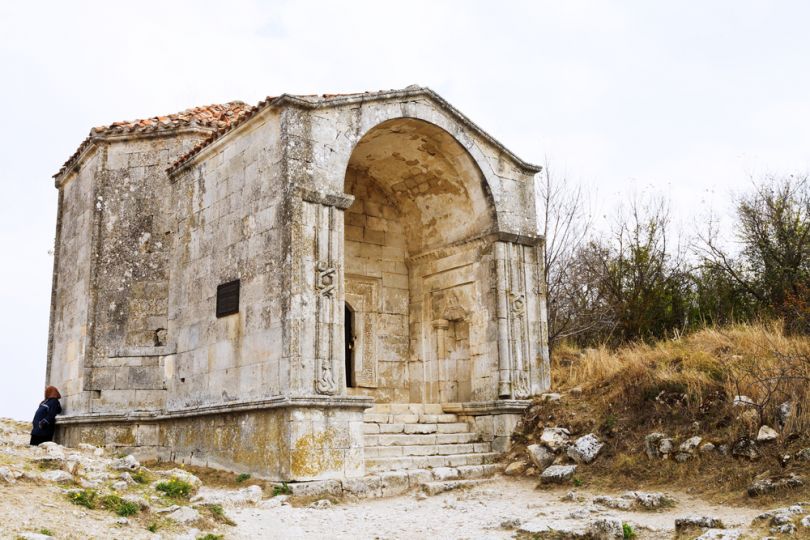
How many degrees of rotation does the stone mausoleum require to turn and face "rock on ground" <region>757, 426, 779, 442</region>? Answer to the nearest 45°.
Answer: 0° — it already faces it

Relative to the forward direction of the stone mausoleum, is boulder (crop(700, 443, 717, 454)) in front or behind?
in front

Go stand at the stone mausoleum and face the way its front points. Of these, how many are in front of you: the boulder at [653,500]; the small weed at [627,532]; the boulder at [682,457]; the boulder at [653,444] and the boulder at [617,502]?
5

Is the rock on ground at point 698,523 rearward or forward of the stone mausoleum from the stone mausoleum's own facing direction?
forward

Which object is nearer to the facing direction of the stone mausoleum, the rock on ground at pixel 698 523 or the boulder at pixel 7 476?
the rock on ground

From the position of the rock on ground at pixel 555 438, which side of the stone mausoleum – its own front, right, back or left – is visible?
front

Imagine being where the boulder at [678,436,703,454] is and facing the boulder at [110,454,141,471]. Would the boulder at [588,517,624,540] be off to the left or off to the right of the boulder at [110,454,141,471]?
left

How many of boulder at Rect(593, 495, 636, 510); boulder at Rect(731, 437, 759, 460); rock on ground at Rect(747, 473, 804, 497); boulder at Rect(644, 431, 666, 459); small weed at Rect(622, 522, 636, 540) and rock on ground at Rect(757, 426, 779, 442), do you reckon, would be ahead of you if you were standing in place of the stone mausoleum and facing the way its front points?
6

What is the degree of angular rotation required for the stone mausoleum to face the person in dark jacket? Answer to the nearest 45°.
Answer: approximately 135° to its right

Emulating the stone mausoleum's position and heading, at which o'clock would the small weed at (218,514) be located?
The small weed is roughly at 2 o'clock from the stone mausoleum.

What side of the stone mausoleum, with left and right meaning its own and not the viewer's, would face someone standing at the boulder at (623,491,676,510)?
front

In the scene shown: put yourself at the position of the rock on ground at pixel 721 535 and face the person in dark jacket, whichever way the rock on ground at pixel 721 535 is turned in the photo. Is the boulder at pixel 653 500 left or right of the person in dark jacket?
right

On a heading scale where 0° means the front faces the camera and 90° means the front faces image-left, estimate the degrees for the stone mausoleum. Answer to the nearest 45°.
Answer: approximately 315°

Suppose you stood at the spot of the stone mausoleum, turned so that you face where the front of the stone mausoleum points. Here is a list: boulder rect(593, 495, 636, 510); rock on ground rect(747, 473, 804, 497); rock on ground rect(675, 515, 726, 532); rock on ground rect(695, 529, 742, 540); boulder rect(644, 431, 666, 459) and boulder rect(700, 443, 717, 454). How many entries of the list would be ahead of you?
6

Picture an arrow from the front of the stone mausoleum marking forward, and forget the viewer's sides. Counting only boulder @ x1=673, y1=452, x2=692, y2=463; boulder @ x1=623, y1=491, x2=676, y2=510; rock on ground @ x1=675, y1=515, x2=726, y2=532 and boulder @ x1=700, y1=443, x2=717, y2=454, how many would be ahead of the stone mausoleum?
4

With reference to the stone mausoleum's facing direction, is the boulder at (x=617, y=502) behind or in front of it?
in front
